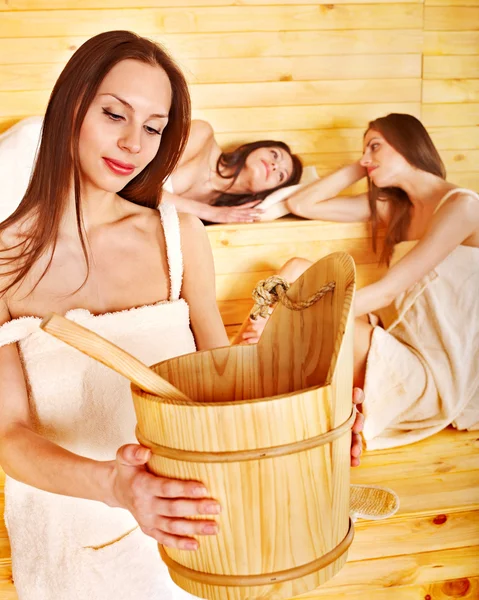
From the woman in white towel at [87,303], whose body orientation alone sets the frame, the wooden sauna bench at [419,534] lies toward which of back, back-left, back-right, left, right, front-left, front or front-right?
left

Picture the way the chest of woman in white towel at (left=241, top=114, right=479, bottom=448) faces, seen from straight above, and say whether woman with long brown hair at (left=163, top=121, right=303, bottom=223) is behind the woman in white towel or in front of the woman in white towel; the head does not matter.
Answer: in front

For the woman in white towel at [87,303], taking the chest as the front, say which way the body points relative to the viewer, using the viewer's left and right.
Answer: facing the viewer and to the right of the viewer

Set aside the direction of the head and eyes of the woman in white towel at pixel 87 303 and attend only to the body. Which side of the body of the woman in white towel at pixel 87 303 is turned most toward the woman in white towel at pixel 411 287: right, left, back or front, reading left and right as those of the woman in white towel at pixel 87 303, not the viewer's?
left

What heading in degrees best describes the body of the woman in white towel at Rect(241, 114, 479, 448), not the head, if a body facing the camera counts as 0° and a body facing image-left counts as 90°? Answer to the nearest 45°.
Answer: approximately 90°

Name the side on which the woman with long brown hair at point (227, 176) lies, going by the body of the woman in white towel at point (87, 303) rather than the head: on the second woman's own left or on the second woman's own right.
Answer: on the second woman's own left
